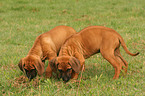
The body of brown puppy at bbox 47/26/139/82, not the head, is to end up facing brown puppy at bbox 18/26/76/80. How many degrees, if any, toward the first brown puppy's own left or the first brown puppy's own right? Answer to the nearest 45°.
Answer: approximately 45° to the first brown puppy's own right

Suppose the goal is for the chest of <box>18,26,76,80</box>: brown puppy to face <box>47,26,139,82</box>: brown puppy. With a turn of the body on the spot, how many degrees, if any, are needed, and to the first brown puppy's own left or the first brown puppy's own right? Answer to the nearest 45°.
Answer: approximately 90° to the first brown puppy's own left

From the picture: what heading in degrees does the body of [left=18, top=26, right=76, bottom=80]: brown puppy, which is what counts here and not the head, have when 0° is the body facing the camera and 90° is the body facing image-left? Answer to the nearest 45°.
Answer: approximately 45°
